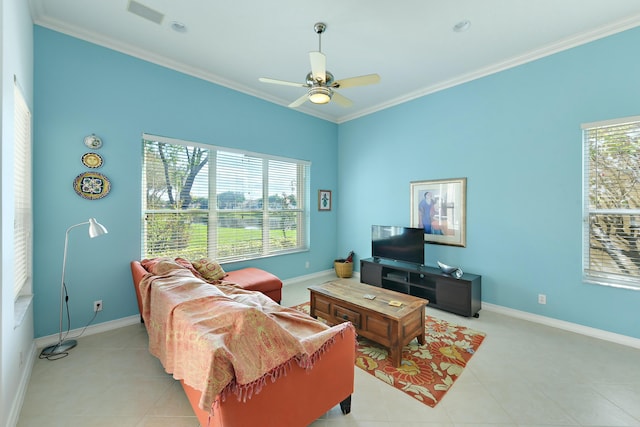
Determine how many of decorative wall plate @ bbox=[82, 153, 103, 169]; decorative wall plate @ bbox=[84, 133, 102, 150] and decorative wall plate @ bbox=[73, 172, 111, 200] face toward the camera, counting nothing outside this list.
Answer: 3

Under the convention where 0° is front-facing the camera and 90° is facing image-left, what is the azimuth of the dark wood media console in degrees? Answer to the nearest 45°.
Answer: approximately 45°

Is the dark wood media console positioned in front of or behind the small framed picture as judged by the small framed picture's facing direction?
in front

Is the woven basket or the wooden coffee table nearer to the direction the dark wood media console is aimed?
the wooden coffee table

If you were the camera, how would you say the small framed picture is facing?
facing the viewer and to the right of the viewer

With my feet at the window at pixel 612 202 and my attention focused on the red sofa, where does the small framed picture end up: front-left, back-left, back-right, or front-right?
front-right

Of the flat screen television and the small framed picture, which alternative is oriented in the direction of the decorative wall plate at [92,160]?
the flat screen television

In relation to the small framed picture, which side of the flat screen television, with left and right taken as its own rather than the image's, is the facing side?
right

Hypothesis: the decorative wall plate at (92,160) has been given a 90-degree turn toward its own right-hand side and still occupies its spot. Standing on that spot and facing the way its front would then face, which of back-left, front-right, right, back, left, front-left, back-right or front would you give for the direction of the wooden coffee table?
back-left

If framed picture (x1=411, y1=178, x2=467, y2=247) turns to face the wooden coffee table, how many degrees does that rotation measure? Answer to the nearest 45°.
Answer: approximately 45° to its left

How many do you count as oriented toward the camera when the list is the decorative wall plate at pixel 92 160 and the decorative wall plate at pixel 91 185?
2

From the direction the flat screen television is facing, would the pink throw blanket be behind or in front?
in front

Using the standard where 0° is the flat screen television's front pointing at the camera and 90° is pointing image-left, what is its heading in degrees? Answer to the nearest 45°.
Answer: approximately 45°

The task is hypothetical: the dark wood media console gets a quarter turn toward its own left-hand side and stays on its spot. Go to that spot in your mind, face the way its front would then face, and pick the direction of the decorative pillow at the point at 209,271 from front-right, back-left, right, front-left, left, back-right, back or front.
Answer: right

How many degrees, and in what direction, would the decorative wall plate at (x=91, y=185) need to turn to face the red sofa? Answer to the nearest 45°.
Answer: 0° — it already faces it

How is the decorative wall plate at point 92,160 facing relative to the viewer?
toward the camera
